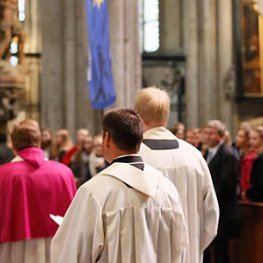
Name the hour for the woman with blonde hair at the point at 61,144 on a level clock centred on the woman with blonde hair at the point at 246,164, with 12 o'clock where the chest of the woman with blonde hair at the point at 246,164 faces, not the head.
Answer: the woman with blonde hair at the point at 61,144 is roughly at 1 o'clock from the woman with blonde hair at the point at 246,164.

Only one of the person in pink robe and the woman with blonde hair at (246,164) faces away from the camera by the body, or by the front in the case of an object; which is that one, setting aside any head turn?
the person in pink robe

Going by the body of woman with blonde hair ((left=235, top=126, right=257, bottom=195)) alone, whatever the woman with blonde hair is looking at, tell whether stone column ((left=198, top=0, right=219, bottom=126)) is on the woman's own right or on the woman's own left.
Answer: on the woman's own right

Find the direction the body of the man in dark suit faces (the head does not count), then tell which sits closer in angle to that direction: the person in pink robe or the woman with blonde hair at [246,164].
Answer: the person in pink robe

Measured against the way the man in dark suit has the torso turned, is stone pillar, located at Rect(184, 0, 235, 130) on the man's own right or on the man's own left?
on the man's own right

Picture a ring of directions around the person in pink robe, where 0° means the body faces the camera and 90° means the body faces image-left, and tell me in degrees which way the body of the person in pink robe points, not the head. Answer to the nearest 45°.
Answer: approximately 180°

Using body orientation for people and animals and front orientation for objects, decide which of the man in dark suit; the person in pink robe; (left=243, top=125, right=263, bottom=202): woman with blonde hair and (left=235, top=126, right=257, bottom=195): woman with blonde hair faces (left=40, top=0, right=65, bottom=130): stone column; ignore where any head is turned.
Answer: the person in pink robe

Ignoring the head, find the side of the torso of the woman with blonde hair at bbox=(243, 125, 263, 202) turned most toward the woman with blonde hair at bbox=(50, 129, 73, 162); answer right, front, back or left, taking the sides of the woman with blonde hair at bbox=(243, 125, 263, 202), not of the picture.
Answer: right

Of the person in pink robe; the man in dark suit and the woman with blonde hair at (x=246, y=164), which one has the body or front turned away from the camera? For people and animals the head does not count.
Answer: the person in pink robe

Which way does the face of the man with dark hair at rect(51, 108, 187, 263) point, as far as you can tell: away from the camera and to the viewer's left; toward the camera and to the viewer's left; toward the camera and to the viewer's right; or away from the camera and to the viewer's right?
away from the camera and to the viewer's left

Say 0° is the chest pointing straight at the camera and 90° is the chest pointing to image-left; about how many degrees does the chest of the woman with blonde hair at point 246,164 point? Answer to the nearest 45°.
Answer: approximately 45°

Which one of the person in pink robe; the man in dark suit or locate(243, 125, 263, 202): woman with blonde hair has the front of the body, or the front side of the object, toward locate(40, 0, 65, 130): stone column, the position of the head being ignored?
the person in pink robe
